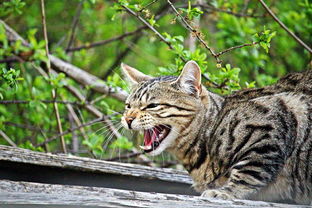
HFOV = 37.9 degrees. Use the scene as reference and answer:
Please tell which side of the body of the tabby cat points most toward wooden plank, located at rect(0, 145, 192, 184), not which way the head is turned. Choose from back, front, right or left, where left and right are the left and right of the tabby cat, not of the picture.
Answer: front

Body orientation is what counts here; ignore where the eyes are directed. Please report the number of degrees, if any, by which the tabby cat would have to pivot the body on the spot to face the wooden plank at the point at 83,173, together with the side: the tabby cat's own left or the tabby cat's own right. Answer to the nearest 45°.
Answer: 0° — it already faces it

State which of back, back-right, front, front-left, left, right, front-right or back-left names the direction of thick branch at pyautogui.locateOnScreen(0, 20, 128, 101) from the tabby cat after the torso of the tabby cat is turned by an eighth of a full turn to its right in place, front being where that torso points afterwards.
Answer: front

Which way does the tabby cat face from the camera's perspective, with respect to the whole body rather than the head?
to the viewer's left
